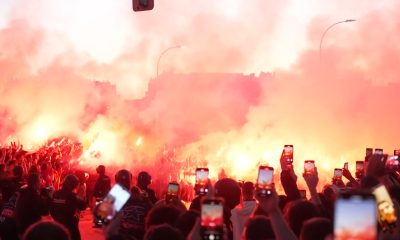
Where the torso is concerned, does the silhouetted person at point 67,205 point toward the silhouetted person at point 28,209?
no

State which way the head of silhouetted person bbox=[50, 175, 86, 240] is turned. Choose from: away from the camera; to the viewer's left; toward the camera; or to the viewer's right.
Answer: away from the camera

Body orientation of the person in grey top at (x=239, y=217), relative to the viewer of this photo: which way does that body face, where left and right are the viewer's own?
facing away from the viewer

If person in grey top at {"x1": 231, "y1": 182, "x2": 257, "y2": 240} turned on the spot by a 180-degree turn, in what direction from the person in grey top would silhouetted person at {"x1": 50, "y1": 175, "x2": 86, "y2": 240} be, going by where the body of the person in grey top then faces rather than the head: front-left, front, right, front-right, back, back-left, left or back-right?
back-right

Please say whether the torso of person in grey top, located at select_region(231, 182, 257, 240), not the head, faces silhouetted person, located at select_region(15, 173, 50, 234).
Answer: no
